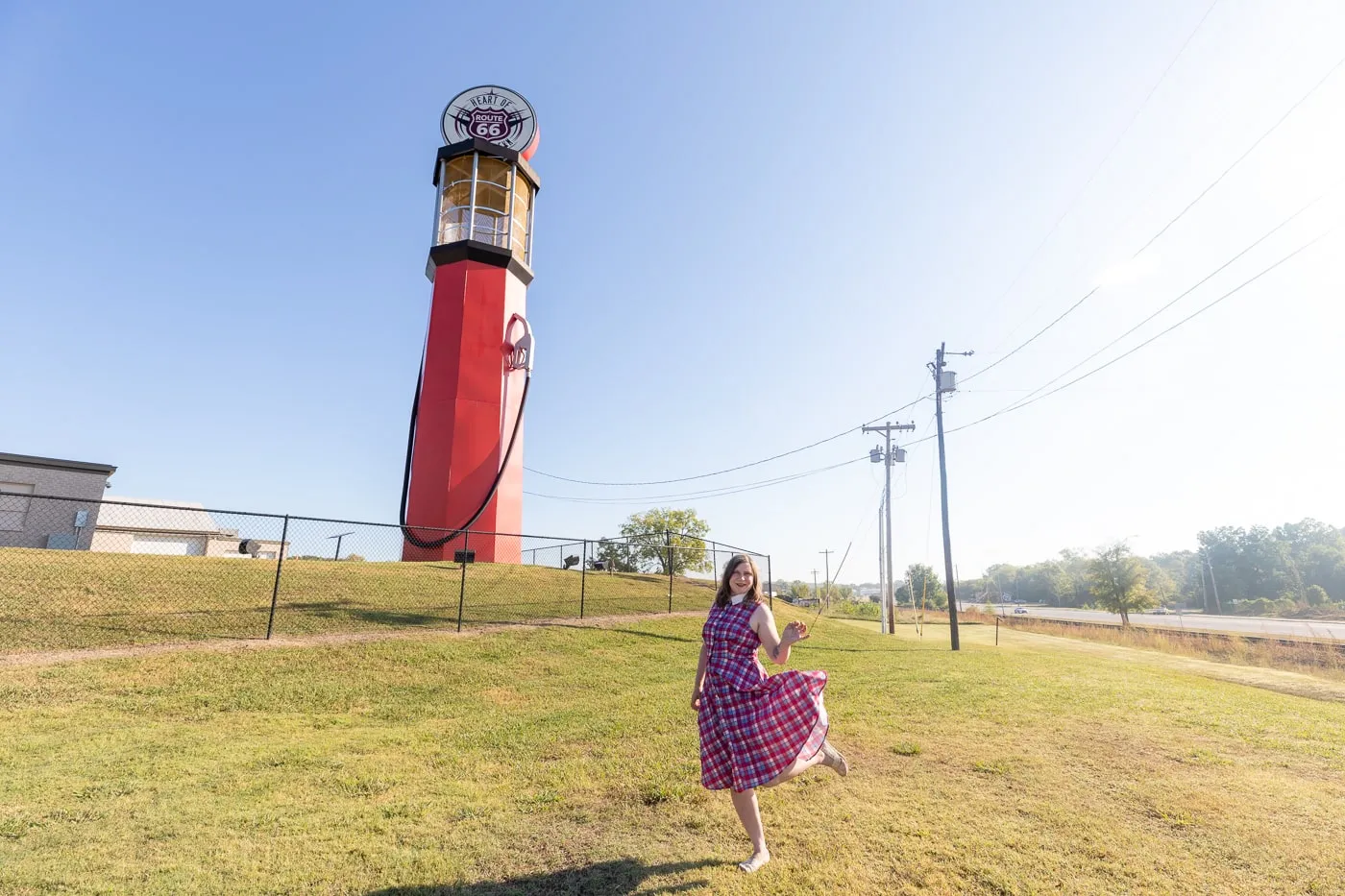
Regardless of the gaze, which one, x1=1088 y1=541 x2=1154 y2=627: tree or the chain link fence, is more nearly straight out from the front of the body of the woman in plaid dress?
the chain link fence

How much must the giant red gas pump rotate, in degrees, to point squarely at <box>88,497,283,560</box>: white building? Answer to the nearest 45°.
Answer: approximately 135° to its right

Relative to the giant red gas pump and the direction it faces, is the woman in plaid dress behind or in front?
in front

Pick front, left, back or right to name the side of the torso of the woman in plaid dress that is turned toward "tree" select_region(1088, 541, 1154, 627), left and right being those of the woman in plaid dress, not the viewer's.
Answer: back

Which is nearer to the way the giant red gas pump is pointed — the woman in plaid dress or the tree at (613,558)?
the woman in plaid dress

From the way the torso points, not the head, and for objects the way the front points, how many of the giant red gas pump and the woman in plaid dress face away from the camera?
0

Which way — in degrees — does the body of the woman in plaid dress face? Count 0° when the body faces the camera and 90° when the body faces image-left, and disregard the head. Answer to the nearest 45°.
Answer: approximately 45°

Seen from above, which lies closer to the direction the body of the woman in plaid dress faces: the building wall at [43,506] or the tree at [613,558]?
the building wall

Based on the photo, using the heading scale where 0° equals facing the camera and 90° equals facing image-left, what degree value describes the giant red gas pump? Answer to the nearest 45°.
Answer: approximately 0°

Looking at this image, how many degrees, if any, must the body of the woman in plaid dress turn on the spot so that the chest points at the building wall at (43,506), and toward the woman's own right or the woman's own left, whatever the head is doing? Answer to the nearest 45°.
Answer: approximately 90° to the woman's own right

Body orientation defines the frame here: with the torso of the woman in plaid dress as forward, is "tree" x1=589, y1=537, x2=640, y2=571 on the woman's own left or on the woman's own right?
on the woman's own right
